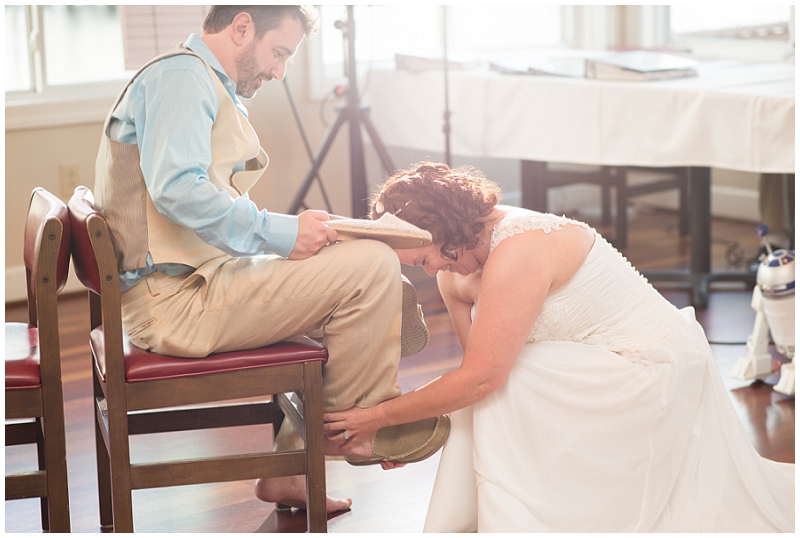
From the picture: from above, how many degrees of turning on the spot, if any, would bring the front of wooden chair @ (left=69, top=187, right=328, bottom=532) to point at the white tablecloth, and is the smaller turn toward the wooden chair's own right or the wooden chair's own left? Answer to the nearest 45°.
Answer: approximately 45° to the wooden chair's own left

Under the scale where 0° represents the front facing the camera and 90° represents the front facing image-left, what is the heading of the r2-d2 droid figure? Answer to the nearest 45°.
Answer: approximately 315°

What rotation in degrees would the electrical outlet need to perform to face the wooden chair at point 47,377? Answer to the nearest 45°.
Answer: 0° — it already faces it

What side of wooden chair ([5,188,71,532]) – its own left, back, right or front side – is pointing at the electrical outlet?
right

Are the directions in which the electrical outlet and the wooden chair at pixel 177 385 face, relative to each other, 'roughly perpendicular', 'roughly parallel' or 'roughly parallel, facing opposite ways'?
roughly perpendicular

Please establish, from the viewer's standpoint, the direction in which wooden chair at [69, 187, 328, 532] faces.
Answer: facing to the right of the viewer
